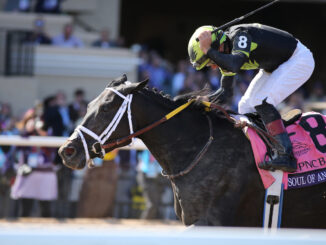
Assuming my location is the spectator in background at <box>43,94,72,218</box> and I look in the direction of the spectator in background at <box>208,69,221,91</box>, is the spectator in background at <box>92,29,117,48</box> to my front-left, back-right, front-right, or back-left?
front-left

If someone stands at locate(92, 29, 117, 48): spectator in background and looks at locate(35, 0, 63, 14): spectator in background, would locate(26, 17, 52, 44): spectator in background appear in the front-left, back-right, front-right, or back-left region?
front-left

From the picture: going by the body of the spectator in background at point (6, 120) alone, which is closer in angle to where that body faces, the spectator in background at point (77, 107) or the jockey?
the jockey

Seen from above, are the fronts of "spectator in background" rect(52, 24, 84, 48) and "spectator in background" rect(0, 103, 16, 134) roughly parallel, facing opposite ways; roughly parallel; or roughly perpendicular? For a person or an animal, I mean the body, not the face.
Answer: roughly parallel

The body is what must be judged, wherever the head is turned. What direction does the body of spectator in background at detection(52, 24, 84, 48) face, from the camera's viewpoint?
toward the camera

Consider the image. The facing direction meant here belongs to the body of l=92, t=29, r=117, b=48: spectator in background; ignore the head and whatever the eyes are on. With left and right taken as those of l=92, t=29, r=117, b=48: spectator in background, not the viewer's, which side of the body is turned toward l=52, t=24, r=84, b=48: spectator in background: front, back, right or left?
right

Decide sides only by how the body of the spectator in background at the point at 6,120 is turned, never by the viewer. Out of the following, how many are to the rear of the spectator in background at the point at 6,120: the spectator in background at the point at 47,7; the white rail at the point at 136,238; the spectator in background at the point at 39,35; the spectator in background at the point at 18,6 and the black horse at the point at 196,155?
3

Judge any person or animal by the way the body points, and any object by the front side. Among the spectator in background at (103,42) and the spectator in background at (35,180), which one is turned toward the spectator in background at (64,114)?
the spectator in background at (103,42)

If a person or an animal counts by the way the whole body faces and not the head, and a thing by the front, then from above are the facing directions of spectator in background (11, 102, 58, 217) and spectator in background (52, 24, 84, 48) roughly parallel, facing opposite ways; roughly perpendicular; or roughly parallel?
roughly parallel

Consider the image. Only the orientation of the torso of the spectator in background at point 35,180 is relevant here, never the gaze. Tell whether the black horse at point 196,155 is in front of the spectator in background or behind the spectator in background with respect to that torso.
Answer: in front

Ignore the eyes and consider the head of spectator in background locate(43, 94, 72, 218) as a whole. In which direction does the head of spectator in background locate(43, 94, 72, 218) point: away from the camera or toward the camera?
toward the camera

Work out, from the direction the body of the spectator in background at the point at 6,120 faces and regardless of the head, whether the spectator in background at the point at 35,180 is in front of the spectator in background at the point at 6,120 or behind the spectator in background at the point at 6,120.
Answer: in front

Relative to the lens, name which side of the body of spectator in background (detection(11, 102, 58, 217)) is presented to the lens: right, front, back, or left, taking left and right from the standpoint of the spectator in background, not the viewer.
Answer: front

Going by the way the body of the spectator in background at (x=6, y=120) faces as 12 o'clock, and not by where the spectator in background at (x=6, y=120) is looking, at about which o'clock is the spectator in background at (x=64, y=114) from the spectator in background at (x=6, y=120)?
the spectator in background at (x=64, y=114) is roughly at 9 o'clock from the spectator in background at (x=6, y=120).
